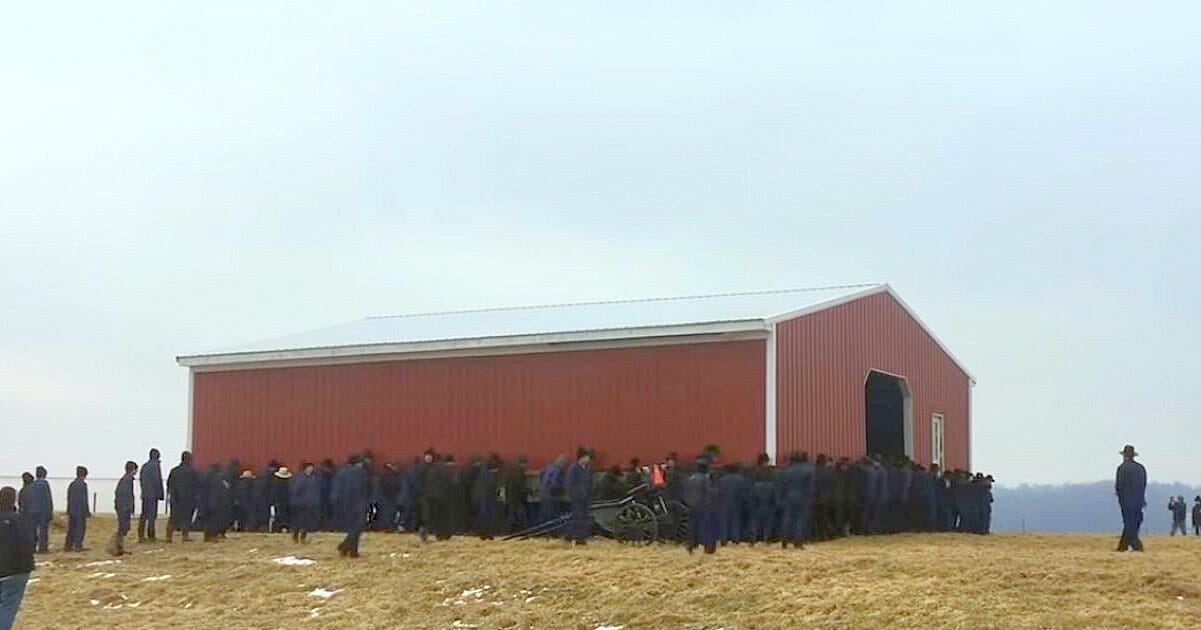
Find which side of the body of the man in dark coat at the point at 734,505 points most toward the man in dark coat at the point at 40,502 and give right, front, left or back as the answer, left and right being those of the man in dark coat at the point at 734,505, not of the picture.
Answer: left

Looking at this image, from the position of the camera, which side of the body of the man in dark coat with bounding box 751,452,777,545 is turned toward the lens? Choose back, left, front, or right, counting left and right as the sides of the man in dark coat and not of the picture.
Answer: back

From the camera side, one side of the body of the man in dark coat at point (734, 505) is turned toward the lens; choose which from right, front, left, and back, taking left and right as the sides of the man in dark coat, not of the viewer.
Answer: back

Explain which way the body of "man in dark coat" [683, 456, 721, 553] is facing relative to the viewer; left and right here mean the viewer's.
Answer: facing away from the viewer

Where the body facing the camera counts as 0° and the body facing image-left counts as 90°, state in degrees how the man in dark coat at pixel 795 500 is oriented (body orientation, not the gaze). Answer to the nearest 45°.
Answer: approximately 180°

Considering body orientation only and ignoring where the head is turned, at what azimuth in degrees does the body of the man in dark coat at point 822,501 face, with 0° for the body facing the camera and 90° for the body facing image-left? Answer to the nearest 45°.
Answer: approximately 180°

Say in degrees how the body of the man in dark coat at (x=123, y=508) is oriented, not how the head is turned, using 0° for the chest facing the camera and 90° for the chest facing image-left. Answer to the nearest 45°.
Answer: approximately 270°
